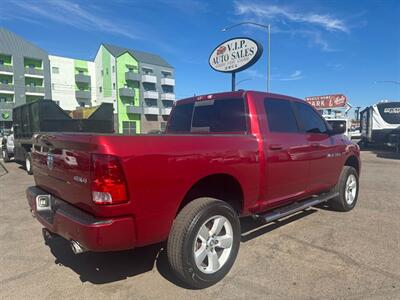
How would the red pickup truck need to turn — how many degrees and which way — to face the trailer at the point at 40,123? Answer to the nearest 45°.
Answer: approximately 90° to its left

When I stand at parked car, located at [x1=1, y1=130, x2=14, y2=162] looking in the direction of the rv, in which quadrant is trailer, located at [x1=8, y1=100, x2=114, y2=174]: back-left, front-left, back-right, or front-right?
front-right

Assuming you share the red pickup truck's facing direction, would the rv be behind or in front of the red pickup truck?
in front

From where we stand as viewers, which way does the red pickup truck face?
facing away from the viewer and to the right of the viewer

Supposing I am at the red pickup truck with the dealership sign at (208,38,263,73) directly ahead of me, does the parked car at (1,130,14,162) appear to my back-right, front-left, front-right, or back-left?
front-left

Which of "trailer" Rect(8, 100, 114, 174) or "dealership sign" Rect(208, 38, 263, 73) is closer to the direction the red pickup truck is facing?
the dealership sign

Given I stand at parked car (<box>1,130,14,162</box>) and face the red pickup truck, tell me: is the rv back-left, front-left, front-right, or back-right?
front-left

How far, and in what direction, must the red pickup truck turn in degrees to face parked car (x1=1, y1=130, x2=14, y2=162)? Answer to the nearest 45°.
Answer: approximately 90° to its left

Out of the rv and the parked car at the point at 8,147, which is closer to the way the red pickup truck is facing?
the rv

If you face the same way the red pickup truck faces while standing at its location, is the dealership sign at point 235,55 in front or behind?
in front

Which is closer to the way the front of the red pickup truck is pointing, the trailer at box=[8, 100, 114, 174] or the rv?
the rv
